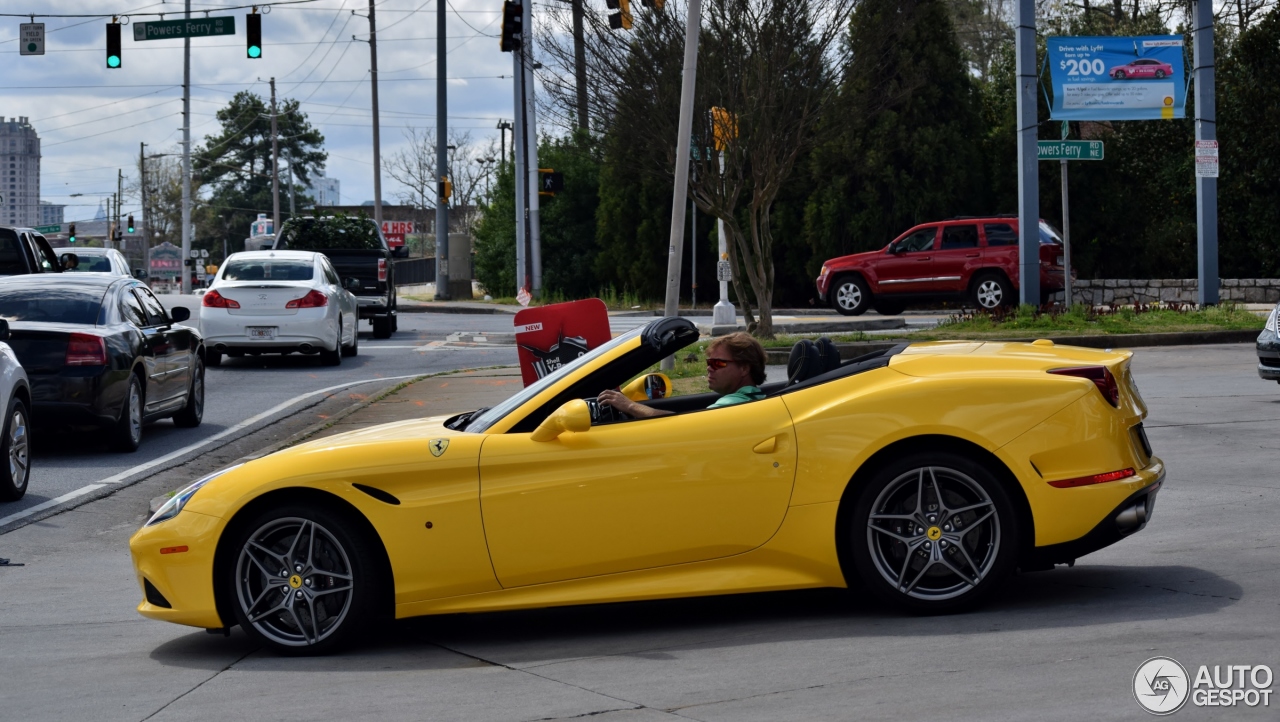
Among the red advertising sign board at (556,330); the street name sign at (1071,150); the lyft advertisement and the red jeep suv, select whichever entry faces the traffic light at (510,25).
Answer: the red jeep suv

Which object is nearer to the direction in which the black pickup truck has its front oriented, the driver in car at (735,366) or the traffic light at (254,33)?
the traffic light

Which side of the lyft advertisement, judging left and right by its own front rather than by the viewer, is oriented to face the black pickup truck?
right

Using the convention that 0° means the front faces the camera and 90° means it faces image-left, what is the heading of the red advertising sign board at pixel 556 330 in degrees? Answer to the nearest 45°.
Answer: approximately 0°

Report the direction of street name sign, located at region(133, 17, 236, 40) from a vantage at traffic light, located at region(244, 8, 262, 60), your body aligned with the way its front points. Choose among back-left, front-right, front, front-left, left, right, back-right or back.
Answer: back-right

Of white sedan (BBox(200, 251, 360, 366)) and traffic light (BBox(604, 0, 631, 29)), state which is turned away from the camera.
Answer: the white sedan

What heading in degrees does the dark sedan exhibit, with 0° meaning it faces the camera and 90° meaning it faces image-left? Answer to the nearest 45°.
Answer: approximately 225°

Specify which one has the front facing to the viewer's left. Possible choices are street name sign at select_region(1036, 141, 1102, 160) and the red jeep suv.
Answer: the red jeep suv

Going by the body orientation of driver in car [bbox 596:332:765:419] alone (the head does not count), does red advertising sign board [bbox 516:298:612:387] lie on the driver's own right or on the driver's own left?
on the driver's own right

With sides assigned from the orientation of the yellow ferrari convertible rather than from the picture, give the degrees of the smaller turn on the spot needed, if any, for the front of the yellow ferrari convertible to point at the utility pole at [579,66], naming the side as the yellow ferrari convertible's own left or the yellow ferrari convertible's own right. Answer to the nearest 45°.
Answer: approximately 90° to the yellow ferrari convertible's own right

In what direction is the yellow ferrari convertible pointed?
to the viewer's left
